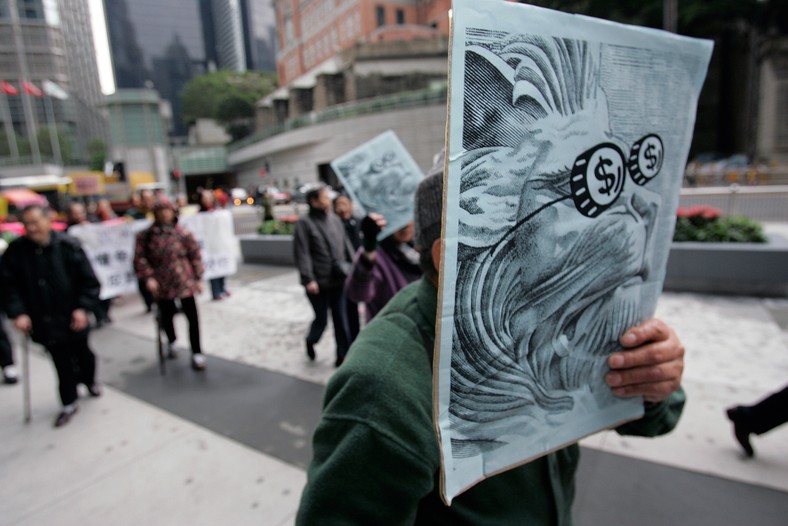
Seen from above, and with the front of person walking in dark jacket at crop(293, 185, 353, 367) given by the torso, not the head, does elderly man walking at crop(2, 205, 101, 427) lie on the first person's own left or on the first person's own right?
on the first person's own right

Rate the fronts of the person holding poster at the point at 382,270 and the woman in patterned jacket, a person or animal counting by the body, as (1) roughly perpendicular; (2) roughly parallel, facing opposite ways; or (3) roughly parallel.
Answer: roughly parallel

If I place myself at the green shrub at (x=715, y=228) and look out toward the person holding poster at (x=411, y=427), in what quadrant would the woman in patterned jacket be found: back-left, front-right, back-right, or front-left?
front-right

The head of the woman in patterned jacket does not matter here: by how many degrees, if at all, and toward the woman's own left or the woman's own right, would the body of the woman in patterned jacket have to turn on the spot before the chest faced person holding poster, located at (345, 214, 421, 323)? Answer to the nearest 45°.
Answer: approximately 45° to the woman's own left

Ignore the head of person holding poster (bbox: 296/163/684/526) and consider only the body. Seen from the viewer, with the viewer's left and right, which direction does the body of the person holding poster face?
facing the viewer and to the right of the viewer

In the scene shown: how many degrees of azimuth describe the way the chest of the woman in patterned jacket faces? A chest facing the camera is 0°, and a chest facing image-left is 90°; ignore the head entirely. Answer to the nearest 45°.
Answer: approximately 0°

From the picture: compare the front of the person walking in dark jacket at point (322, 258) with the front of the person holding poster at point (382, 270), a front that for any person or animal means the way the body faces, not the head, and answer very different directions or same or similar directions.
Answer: same or similar directions

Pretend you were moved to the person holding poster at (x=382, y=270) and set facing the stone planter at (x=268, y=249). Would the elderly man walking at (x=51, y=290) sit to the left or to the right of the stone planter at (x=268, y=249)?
left

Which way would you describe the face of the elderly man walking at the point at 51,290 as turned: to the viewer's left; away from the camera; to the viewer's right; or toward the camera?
toward the camera

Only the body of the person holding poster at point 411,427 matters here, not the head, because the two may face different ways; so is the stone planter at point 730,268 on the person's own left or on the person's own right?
on the person's own left

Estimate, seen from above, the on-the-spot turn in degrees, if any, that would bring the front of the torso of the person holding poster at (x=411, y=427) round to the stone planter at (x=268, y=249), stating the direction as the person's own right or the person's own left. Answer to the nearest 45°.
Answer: approximately 180°

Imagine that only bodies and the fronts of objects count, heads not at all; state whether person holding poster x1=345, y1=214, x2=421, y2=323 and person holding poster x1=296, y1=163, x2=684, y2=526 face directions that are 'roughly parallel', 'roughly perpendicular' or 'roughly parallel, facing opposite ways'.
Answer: roughly parallel
